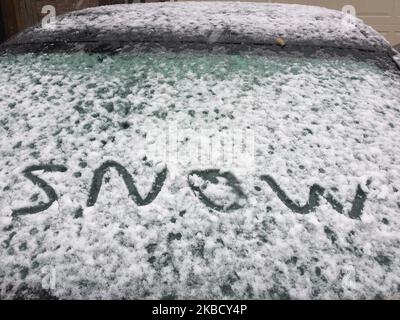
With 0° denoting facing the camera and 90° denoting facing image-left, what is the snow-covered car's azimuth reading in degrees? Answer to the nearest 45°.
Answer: approximately 0°
